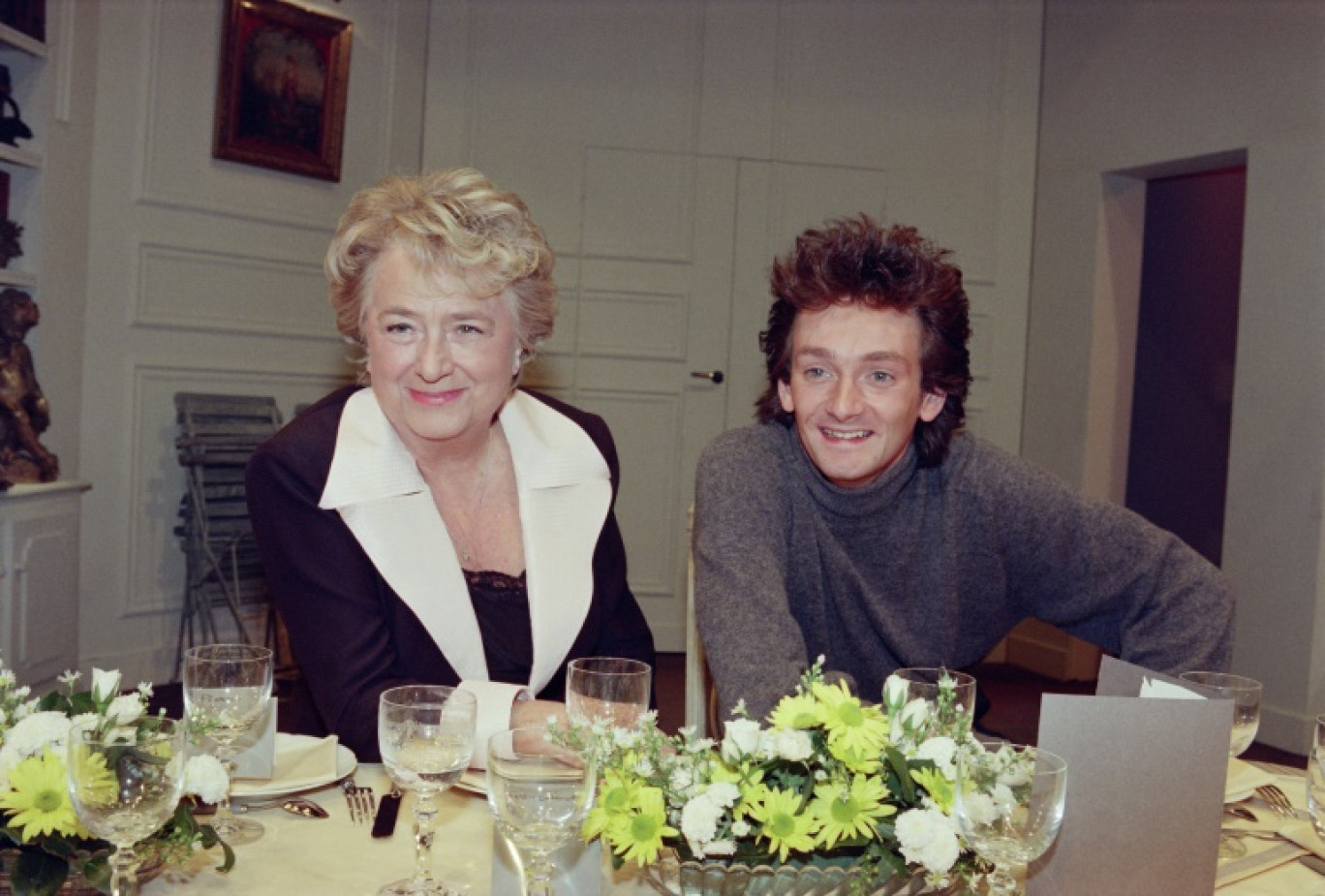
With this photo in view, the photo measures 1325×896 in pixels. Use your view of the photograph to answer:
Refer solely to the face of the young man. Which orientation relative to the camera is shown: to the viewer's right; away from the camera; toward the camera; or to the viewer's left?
toward the camera

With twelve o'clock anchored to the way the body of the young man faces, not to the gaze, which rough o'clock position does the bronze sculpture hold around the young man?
The bronze sculpture is roughly at 4 o'clock from the young man.

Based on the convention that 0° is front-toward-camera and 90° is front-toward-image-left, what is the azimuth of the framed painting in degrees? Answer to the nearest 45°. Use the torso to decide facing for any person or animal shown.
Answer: approximately 315°

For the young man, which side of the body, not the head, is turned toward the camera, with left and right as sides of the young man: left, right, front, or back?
front

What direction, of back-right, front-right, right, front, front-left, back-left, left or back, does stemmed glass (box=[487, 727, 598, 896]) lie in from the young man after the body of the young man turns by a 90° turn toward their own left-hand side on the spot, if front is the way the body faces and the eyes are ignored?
right

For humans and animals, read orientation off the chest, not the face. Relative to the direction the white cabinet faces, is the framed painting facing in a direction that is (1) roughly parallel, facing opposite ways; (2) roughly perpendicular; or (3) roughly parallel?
roughly parallel
